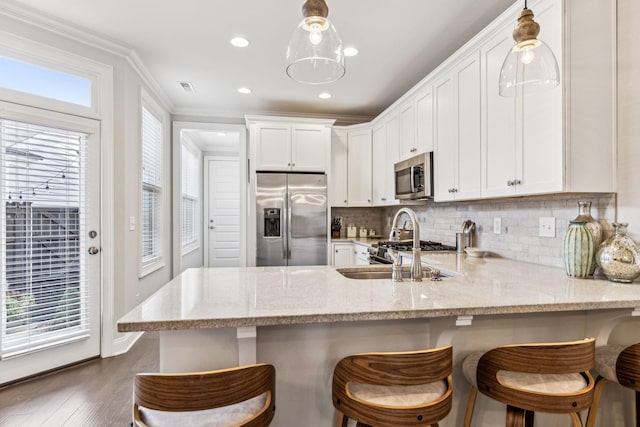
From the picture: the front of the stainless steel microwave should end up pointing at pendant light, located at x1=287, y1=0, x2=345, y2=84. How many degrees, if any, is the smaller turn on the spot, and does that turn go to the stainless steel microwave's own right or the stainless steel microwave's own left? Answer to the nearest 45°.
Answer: approximately 45° to the stainless steel microwave's own left

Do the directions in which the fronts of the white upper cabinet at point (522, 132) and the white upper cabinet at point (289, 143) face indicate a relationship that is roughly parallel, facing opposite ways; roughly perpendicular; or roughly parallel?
roughly perpendicular

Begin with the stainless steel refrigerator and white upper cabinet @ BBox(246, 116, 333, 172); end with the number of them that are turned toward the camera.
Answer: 2

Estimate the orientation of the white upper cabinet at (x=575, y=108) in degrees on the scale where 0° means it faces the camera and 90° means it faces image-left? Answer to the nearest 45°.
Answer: approximately 45°

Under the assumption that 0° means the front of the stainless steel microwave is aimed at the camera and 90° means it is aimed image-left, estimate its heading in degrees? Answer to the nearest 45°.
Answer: approximately 45°

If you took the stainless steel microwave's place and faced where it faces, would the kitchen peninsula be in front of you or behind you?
in front

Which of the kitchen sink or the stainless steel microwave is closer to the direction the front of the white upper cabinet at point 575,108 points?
the kitchen sink

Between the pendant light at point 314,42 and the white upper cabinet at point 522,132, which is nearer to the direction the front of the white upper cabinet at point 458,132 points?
the pendant light

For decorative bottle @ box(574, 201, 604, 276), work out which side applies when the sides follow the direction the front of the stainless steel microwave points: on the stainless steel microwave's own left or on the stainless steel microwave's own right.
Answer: on the stainless steel microwave's own left

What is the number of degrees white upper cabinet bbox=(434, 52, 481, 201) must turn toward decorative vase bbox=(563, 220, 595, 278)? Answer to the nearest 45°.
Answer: approximately 90° to its left

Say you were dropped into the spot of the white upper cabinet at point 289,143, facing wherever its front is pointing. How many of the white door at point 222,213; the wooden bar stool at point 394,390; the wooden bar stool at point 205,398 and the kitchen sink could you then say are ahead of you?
3
